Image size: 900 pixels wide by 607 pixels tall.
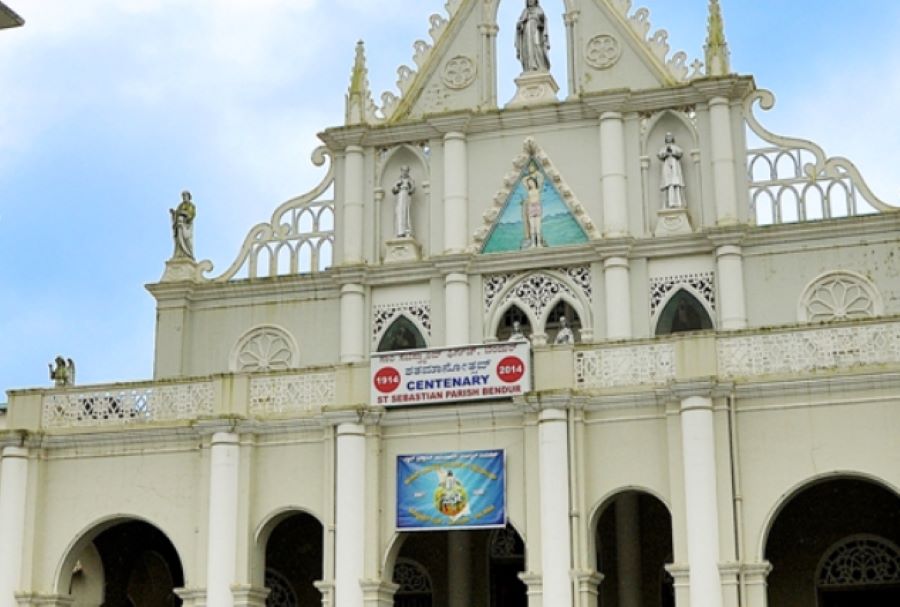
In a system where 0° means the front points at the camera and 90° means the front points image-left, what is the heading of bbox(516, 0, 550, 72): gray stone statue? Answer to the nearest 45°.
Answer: approximately 0°

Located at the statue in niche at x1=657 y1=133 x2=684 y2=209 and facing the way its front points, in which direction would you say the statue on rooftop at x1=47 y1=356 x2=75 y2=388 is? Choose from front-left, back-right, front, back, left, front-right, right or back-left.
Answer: right

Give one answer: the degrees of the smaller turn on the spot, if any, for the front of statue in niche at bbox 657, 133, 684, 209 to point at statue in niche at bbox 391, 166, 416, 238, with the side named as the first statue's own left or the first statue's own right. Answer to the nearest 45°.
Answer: approximately 90° to the first statue's own right

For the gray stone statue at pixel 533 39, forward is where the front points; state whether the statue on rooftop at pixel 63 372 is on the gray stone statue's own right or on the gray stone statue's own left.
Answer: on the gray stone statue's own right
